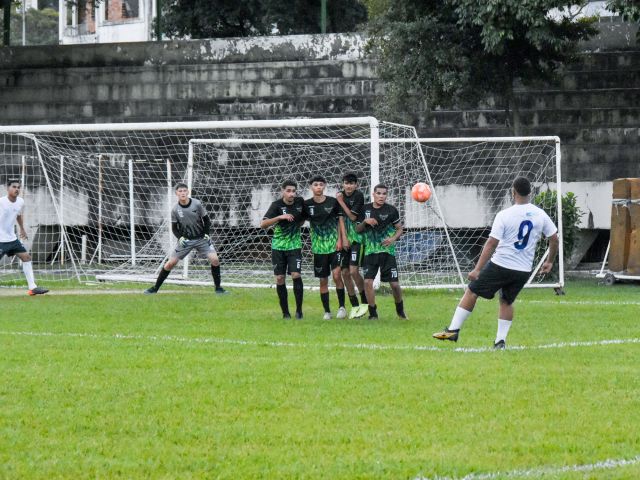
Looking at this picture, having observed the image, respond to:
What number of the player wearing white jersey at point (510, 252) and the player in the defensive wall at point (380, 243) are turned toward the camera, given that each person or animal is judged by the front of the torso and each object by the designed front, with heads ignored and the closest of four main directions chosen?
1

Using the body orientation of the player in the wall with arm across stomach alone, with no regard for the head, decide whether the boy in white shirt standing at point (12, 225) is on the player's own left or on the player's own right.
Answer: on the player's own right

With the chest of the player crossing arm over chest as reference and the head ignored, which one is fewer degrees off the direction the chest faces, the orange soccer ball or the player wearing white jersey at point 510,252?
the player wearing white jersey

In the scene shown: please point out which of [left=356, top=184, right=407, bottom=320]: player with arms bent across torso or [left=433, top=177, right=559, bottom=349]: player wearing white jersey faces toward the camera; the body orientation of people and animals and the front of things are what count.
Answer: the player with arms bent across torso

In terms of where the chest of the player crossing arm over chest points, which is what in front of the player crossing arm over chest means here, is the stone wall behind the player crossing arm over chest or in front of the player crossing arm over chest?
behind

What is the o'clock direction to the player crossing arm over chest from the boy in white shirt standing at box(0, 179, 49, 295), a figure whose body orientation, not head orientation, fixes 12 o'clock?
The player crossing arm over chest is roughly at 12 o'clock from the boy in white shirt standing.

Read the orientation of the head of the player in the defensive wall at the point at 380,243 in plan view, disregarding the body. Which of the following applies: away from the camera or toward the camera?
toward the camera

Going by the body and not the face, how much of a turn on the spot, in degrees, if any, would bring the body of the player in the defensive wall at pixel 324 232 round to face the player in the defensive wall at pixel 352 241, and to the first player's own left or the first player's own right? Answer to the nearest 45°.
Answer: approximately 135° to the first player's own left

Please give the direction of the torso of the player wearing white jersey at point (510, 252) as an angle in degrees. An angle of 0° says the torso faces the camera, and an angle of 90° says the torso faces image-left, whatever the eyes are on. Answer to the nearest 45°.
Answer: approximately 135°

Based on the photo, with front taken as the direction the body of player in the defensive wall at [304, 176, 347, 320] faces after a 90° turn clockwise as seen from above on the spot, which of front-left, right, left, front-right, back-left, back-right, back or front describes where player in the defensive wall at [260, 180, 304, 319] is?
front

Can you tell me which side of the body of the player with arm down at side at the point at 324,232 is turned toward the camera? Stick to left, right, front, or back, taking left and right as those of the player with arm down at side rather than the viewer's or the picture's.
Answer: front

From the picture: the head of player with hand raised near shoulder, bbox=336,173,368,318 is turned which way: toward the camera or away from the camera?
toward the camera

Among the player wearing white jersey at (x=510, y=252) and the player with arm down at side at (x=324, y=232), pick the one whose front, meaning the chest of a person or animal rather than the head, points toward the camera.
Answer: the player with arm down at side

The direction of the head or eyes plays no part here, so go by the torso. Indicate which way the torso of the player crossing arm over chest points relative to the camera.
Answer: toward the camera
